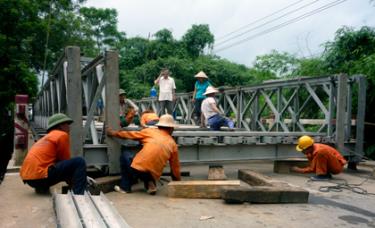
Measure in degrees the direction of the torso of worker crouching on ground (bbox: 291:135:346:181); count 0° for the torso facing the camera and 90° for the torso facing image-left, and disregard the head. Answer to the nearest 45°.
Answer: approximately 90°

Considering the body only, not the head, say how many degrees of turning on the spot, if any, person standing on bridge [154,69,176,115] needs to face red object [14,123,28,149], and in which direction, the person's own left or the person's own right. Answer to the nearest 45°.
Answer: approximately 45° to the person's own right

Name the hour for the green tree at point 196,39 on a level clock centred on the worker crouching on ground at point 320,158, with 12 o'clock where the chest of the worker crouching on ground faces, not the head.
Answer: The green tree is roughly at 2 o'clock from the worker crouching on ground.

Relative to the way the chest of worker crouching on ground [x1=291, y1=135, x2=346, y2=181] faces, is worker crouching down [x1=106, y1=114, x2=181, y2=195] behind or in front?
in front

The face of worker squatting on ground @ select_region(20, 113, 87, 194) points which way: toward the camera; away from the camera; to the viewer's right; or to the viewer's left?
to the viewer's right

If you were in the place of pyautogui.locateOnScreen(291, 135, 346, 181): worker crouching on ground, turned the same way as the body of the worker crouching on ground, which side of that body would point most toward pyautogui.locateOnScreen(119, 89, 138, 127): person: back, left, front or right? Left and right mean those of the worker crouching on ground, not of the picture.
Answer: front

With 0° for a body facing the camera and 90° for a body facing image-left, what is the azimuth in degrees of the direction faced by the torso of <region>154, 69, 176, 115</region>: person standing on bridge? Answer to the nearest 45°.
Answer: approximately 0°

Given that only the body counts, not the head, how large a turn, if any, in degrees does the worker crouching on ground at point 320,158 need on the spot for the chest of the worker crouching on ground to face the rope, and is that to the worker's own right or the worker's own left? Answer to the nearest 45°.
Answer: approximately 135° to the worker's own left

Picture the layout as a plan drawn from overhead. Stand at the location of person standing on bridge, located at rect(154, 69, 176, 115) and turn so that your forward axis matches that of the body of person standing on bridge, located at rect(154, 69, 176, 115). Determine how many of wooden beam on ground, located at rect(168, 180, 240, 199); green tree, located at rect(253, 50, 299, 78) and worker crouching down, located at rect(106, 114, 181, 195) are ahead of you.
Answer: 2

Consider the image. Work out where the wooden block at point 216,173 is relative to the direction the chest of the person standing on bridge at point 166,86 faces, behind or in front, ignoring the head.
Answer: in front

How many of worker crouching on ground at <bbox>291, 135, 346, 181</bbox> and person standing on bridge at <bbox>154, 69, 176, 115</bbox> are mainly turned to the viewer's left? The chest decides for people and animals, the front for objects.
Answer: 1
